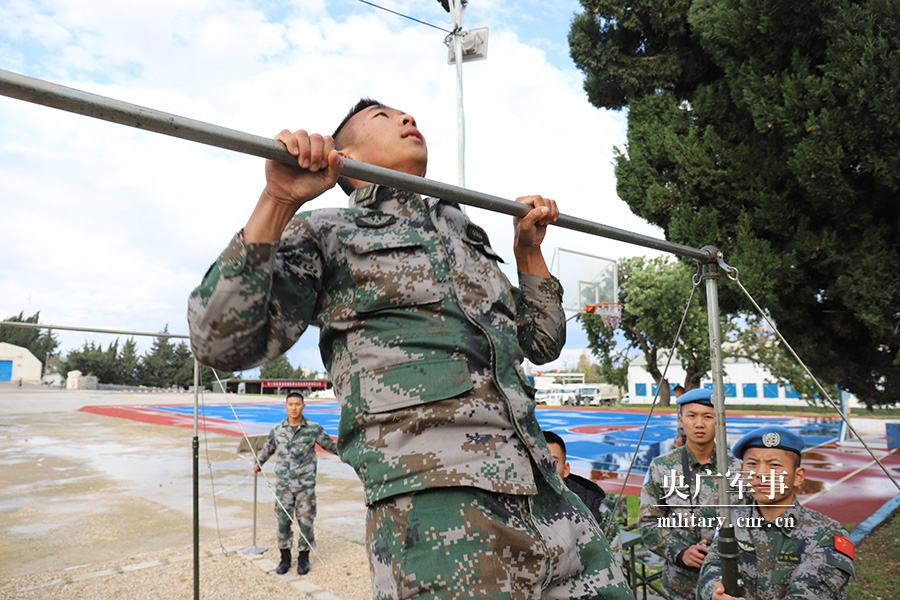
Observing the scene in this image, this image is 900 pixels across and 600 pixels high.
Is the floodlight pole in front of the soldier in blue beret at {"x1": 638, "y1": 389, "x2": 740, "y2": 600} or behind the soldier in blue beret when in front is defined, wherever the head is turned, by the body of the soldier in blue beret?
behind

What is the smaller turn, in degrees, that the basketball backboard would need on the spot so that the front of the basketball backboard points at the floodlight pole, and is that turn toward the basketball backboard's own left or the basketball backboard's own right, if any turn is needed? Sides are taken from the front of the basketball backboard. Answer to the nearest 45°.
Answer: approximately 135° to the basketball backboard's own right

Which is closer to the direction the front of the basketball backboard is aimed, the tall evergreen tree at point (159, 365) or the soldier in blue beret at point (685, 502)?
the soldier in blue beret

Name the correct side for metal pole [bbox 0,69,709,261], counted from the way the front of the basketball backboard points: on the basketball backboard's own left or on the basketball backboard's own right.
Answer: on the basketball backboard's own right

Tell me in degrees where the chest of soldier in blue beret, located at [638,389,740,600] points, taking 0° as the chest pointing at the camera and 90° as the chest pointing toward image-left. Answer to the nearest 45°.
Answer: approximately 315°

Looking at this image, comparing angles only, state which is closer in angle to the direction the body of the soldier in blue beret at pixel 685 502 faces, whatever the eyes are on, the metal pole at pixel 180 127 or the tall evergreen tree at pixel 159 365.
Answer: the metal pole
